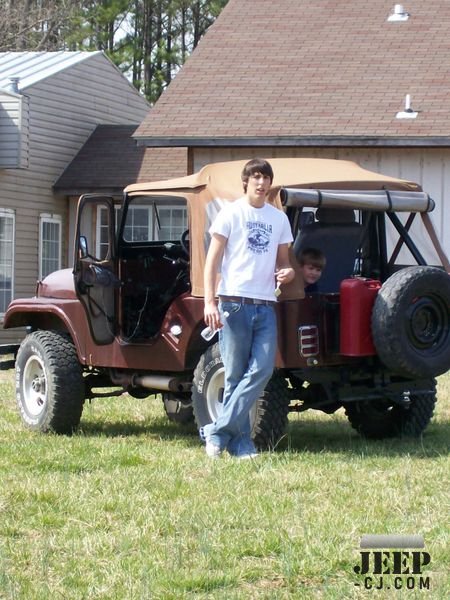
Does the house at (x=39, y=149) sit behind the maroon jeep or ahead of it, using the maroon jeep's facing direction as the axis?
ahead

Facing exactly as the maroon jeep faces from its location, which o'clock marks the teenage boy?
The teenage boy is roughly at 8 o'clock from the maroon jeep.

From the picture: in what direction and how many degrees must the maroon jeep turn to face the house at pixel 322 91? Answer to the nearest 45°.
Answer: approximately 45° to its right

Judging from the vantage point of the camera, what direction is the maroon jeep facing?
facing away from the viewer and to the left of the viewer

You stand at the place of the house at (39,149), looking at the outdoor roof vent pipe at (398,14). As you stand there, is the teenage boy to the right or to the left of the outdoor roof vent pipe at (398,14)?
right

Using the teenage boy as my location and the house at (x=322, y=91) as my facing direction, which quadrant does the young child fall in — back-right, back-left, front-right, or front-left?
front-right
